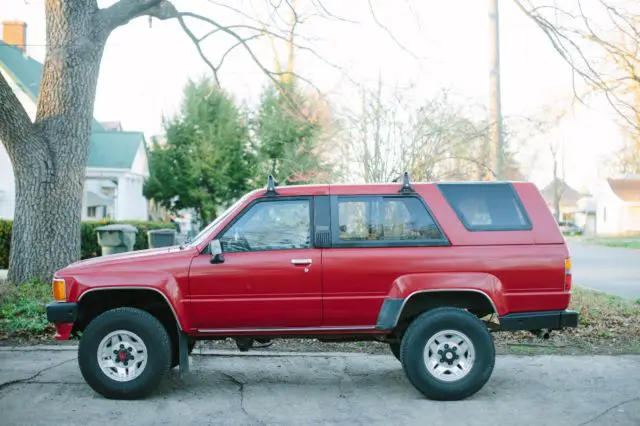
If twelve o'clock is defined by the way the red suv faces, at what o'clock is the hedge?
The hedge is roughly at 2 o'clock from the red suv.

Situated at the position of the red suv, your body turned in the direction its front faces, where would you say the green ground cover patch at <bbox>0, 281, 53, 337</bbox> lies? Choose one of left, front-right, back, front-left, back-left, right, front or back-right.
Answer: front-right

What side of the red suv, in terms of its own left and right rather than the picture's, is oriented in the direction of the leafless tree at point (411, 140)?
right

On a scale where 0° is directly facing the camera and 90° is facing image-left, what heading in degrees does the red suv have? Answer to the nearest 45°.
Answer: approximately 90°

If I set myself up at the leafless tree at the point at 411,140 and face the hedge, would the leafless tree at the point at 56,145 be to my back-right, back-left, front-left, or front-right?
front-left

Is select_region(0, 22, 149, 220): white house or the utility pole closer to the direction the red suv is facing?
the white house

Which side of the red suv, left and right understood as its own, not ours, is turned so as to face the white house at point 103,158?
right

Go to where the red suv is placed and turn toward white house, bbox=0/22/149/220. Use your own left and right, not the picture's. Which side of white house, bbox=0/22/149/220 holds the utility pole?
right

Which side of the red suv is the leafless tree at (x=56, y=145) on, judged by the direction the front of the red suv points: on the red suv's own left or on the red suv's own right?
on the red suv's own right

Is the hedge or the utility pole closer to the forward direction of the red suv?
the hedge

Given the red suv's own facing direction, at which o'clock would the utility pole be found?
The utility pole is roughly at 4 o'clock from the red suv.
